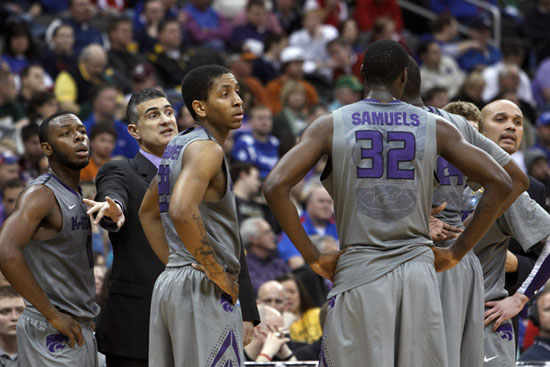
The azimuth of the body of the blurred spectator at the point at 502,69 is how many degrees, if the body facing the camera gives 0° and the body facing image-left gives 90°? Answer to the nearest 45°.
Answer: approximately 0°

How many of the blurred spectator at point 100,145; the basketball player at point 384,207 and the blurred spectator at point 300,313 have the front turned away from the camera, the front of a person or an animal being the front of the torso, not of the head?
1

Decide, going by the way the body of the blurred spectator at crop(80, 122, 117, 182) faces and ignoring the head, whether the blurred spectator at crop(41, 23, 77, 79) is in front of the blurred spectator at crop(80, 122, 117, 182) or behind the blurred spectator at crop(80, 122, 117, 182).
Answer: behind

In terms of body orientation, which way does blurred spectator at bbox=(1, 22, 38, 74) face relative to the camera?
toward the camera

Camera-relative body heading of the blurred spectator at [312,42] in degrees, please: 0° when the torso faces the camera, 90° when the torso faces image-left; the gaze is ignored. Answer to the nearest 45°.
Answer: approximately 0°

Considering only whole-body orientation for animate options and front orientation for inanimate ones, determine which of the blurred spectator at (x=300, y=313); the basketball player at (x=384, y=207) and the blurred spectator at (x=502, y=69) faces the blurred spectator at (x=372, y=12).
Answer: the basketball player

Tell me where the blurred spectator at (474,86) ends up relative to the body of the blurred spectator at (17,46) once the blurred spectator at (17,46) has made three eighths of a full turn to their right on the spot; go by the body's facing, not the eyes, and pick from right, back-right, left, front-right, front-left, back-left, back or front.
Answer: back-right

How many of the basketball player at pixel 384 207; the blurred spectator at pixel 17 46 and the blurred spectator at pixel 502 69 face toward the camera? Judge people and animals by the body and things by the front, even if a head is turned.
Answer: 2

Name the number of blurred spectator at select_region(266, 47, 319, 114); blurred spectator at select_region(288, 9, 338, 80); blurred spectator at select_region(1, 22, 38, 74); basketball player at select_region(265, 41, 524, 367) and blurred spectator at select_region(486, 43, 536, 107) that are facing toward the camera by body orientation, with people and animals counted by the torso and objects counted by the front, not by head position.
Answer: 4

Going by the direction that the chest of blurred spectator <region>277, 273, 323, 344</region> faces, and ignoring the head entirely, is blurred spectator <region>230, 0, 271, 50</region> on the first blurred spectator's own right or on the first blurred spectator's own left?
on the first blurred spectator's own right

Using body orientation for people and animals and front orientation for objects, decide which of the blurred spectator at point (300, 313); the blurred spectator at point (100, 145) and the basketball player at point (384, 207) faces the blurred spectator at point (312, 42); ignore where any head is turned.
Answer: the basketball player

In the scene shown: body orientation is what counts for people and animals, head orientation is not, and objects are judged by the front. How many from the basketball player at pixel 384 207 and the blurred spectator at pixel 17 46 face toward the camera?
1

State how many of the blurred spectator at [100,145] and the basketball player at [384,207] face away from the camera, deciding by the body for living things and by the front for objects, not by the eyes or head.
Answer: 1

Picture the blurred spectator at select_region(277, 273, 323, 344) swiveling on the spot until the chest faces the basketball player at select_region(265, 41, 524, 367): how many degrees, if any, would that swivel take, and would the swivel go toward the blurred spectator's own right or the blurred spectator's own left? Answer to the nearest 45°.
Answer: approximately 45° to the blurred spectator's own left

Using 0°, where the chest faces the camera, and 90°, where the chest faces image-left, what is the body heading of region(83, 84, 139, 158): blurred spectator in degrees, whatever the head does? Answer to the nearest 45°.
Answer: approximately 315°

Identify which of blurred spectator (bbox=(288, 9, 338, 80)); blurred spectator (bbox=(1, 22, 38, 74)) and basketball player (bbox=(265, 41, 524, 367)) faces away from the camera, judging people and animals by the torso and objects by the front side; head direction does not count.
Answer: the basketball player

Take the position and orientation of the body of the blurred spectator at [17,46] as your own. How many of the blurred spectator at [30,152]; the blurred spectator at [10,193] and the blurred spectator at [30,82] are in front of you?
3
